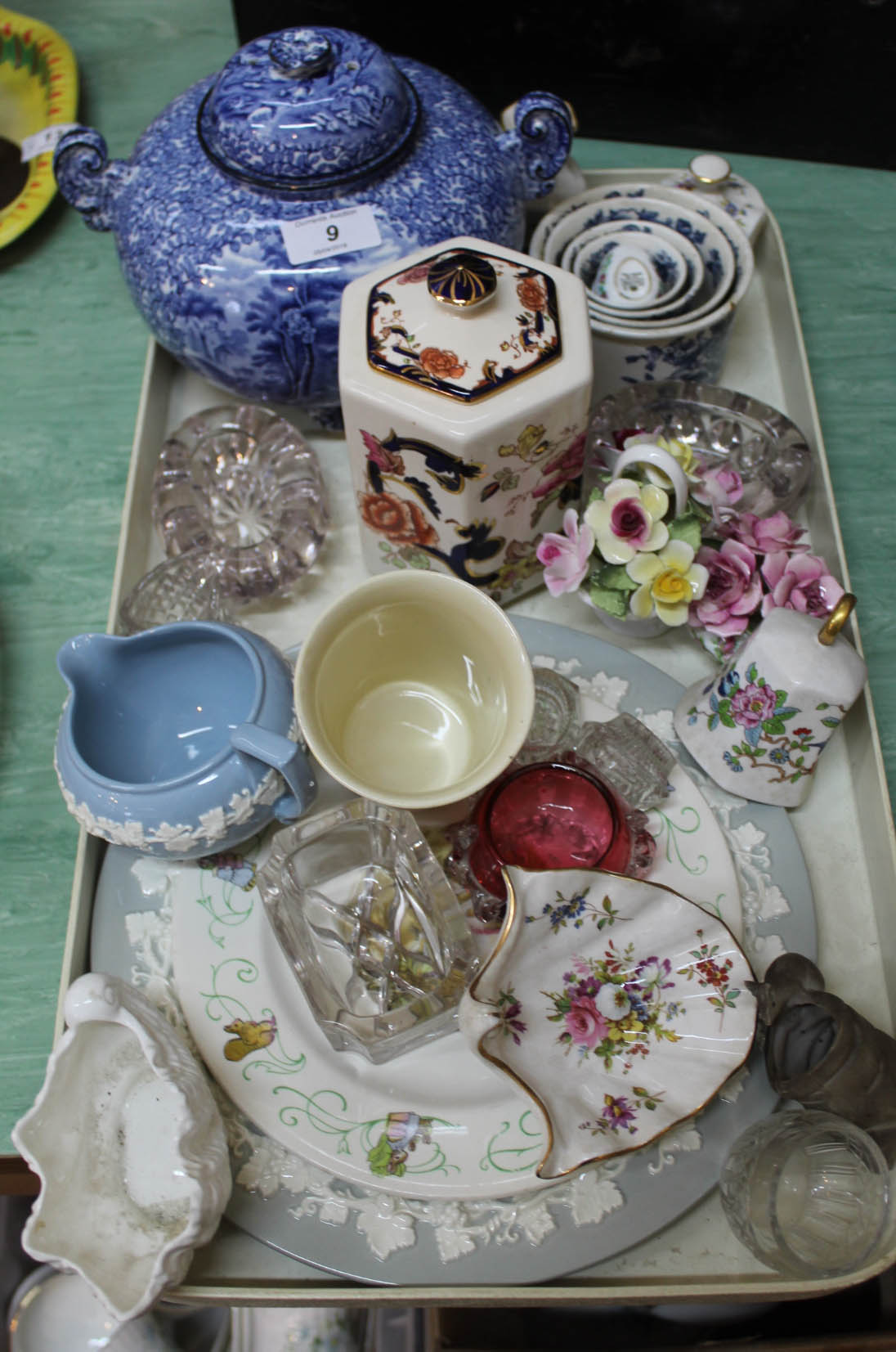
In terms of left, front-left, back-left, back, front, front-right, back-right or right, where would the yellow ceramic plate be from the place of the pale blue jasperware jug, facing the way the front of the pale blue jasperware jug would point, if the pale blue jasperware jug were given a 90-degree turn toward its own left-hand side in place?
back-right

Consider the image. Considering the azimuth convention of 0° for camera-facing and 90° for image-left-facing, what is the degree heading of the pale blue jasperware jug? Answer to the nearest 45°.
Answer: approximately 135°

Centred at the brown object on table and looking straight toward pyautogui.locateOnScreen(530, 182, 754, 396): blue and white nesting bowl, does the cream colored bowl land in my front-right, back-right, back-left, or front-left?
front-left
